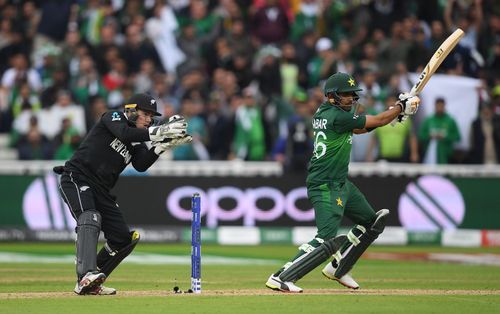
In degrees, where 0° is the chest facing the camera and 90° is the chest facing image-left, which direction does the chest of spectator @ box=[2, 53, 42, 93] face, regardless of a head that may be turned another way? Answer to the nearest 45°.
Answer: approximately 0°

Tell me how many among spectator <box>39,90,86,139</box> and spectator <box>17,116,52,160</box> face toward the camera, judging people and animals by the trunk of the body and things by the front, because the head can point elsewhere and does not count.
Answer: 2

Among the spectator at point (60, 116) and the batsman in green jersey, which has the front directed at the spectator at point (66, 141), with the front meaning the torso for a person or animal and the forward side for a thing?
the spectator at point (60, 116)

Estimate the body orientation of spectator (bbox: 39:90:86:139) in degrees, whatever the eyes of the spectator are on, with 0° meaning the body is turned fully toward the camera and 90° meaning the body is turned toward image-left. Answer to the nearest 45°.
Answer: approximately 0°

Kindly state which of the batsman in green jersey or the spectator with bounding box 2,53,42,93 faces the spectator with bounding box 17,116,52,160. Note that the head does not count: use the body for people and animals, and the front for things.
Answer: the spectator with bounding box 2,53,42,93

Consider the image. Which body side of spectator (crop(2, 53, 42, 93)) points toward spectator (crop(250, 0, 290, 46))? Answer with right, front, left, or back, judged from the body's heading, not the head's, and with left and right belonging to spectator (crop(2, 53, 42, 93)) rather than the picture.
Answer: left

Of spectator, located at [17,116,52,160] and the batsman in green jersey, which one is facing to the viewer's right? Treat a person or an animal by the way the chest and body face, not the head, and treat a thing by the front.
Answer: the batsman in green jersey

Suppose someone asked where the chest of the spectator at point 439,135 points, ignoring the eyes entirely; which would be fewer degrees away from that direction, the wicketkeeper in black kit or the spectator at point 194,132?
the wicketkeeper in black kit

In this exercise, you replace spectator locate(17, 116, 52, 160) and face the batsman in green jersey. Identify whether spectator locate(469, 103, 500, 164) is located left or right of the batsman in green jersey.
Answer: left

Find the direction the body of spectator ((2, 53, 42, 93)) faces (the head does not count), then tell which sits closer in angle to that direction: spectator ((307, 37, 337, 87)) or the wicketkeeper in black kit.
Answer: the wicketkeeper in black kit
